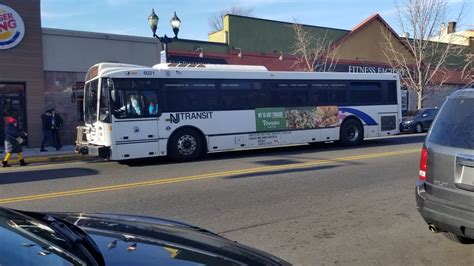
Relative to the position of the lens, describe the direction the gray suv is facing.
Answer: facing away from the viewer and to the right of the viewer

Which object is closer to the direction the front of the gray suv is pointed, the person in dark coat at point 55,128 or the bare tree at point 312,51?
the bare tree

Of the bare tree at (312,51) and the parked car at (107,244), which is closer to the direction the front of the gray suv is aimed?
the bare tree

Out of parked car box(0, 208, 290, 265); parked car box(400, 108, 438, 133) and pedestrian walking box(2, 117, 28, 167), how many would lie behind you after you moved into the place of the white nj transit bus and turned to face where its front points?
1

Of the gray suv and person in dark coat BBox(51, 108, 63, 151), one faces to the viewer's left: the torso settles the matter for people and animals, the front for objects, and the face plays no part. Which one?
the person in dark coat

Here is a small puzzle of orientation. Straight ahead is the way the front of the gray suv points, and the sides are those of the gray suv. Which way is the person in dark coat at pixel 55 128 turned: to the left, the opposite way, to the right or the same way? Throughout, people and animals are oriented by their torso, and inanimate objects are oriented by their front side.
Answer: the opposite way

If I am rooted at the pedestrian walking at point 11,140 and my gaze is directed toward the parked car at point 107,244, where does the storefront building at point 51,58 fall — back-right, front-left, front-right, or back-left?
back-left
